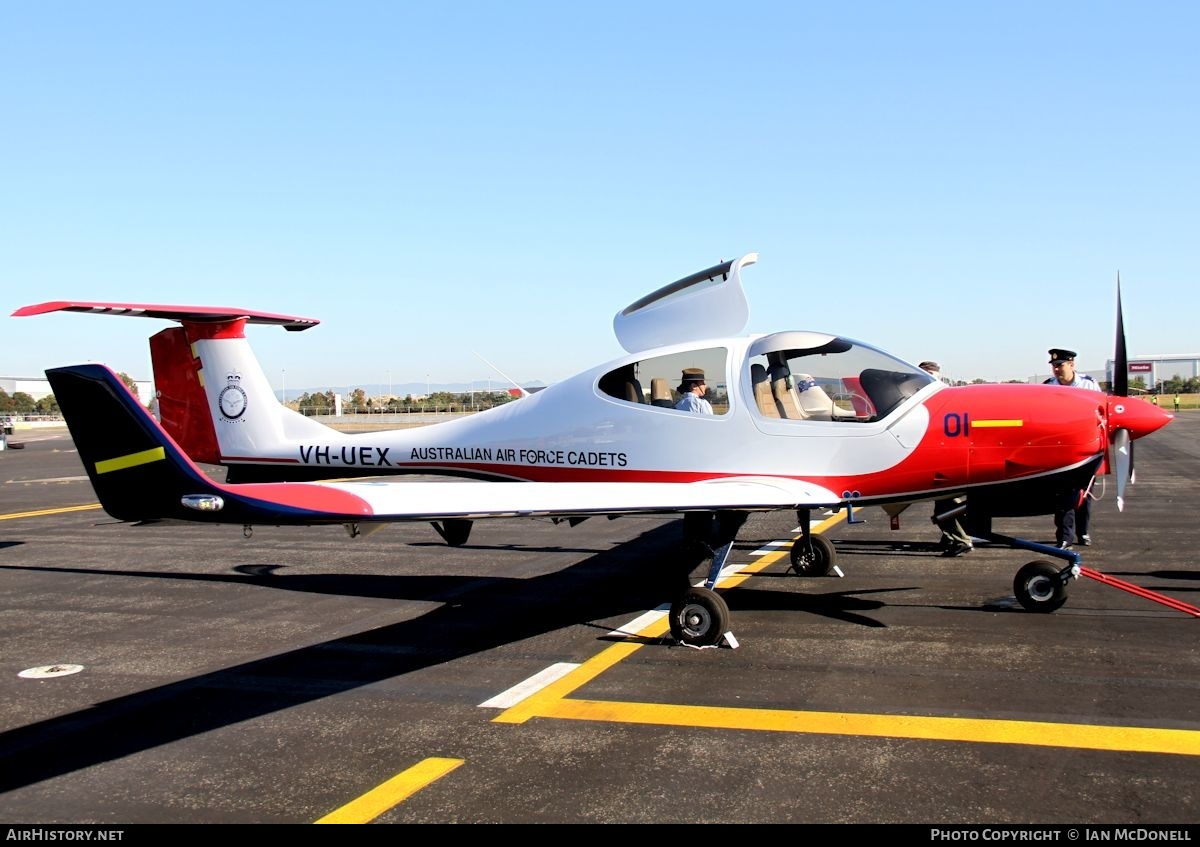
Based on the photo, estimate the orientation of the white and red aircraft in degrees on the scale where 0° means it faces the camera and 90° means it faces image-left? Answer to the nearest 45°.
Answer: approximately 270°
